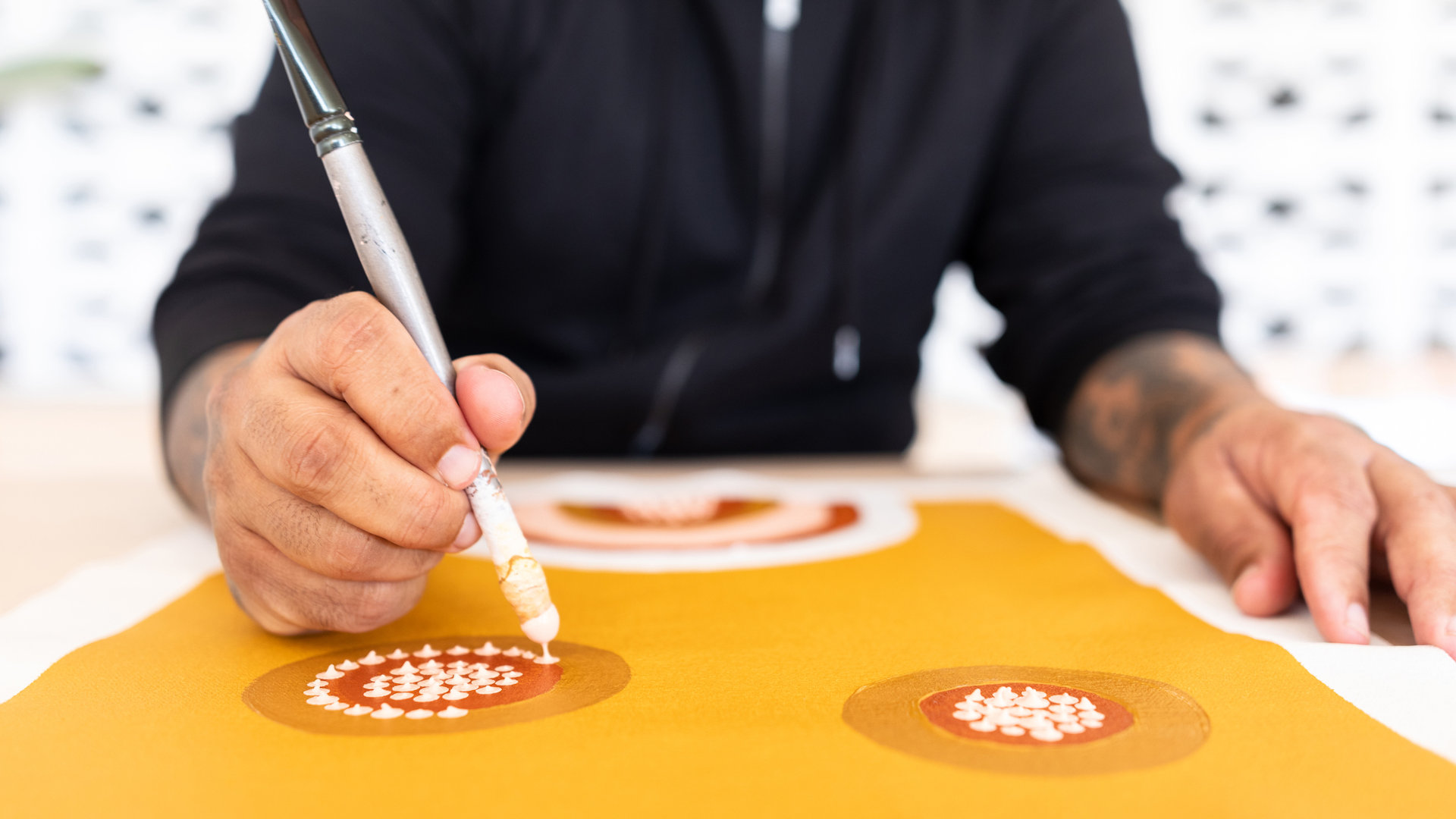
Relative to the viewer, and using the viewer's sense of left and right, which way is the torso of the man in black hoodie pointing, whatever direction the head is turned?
facing the viewer

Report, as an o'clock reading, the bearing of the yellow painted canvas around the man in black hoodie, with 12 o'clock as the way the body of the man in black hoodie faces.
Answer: The yellow painted canvas is roughly at 12 o'clock from the man in black hoodie.
